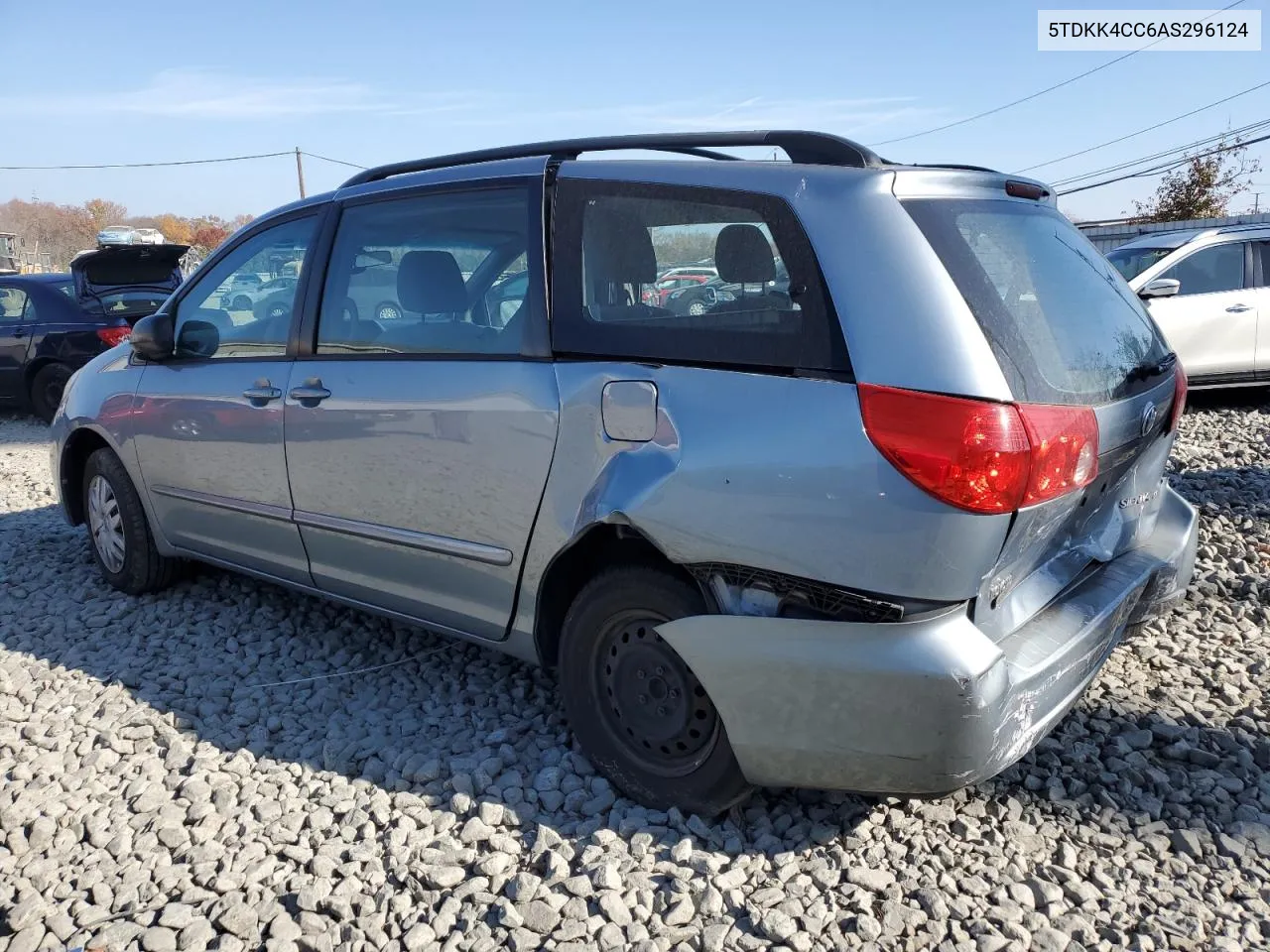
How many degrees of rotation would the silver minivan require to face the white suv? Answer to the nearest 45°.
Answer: approximately 90° to its right

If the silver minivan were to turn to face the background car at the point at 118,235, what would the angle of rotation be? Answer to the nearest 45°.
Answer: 0° — it already faces it

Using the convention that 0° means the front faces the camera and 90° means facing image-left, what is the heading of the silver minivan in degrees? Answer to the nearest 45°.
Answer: approximately 135°

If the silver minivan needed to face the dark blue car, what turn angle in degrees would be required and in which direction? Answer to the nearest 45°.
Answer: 0° — it already faces it
